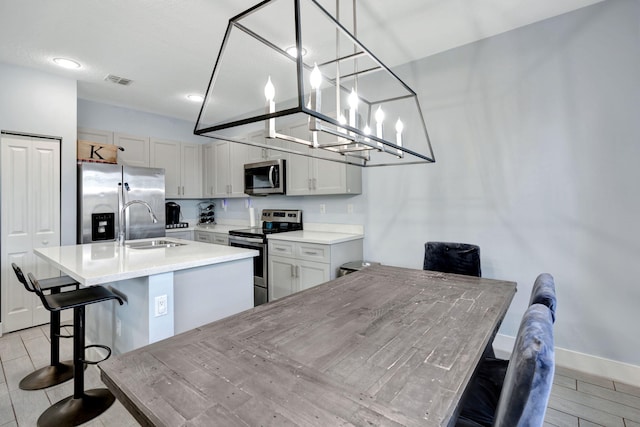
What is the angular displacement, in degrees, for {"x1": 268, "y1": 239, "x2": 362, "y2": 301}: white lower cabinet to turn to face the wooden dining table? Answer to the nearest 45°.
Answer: approximately 45° to its left

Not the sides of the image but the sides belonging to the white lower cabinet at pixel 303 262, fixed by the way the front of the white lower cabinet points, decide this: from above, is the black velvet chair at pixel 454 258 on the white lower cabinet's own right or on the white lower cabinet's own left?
on the white lower cabinet's own left

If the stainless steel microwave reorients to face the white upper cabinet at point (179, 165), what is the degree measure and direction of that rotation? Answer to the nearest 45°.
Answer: approximately 90° to its right

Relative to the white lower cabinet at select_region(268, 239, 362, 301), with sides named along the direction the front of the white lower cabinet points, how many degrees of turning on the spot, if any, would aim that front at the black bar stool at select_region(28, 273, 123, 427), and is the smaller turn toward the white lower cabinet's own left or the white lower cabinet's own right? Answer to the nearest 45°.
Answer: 0° — it already faces it

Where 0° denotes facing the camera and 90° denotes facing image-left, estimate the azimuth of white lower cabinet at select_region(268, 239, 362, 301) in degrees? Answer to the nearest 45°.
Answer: approximately 45°

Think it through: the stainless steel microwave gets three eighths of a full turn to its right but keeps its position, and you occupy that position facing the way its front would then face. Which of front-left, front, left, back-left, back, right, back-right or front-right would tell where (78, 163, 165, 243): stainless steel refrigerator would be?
left

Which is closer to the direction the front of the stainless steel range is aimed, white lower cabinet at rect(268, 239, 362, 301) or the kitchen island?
the kitchen island

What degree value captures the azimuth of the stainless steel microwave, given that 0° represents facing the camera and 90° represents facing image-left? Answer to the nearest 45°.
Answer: approximately 45°

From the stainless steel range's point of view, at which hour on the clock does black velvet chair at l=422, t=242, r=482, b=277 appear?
The black velvet chair is roughly at 9 o'clock from the stainless steel range.

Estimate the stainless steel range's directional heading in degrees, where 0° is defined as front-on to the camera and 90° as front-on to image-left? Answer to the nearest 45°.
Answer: approximately 45°
